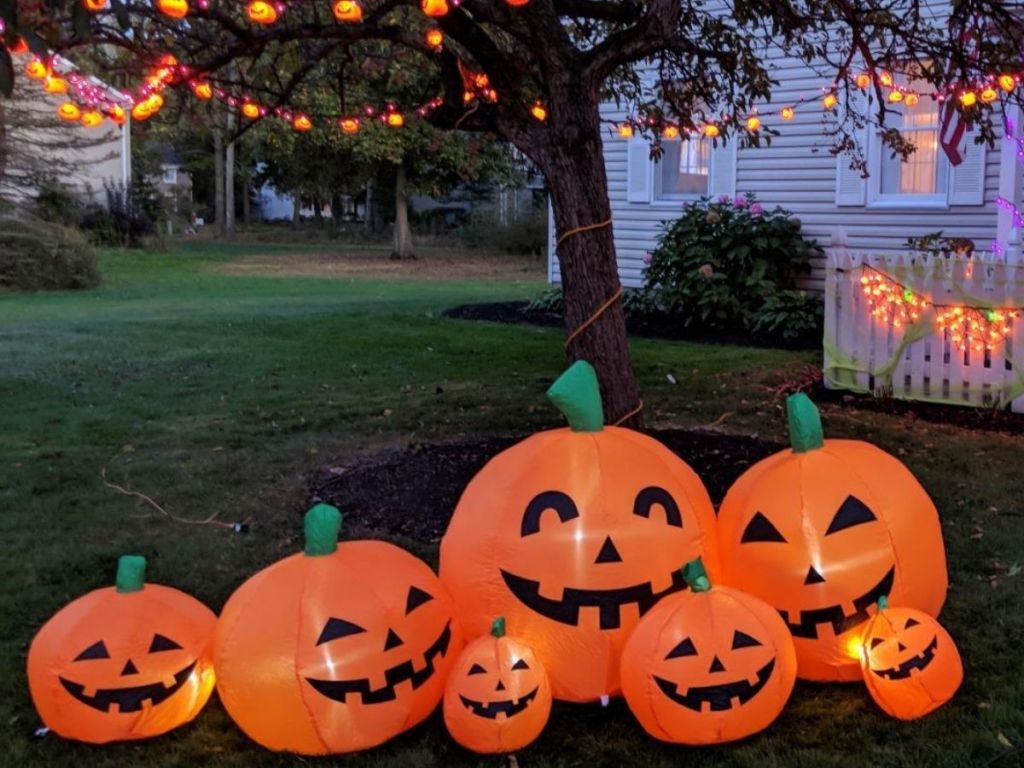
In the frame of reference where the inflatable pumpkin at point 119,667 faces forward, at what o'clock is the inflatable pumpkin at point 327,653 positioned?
the inflatable pumpkin at point 327,653 is roughly at 10 o'clock from the inflatable pumpkin at point 119,667.

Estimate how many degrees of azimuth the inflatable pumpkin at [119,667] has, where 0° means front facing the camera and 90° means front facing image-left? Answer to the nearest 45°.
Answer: approximately 0°

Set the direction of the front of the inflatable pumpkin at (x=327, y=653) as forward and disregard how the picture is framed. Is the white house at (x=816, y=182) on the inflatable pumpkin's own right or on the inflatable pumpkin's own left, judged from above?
on the inflatable pumpkin's own left

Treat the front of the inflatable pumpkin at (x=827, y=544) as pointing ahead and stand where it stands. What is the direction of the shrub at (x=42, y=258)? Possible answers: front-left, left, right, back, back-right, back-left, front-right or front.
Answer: back-right

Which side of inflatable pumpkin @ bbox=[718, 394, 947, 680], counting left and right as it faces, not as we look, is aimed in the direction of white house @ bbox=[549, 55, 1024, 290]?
back

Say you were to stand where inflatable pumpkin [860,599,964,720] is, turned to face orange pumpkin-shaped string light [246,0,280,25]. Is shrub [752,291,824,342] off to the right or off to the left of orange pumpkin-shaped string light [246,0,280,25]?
right

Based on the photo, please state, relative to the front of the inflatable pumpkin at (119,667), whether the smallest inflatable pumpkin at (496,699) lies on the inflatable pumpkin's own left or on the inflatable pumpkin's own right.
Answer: on the inflatable pumpkin's own left

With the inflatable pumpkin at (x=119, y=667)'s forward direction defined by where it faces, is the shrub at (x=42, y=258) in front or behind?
behind

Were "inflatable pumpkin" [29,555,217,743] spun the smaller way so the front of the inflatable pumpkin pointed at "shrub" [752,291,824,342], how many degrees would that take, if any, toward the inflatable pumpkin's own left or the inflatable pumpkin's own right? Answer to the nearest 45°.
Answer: approximately 135° to the inflatable pumpkin's own left

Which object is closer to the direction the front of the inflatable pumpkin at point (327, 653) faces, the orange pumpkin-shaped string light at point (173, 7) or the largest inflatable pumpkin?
the largest inflatable pumpkin

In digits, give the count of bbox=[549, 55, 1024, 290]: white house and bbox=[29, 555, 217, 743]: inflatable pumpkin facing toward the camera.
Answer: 2
